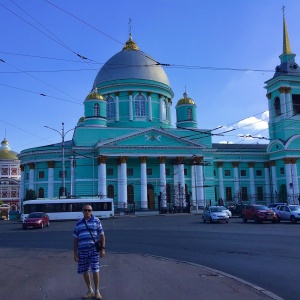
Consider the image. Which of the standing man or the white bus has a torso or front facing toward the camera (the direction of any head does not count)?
the standing man

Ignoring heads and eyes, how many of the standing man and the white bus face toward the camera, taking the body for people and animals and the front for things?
1

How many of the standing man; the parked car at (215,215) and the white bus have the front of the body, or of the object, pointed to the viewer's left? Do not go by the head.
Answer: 1

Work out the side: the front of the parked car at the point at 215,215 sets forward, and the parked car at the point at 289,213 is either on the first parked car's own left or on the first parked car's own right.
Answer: on the first parked car's own left

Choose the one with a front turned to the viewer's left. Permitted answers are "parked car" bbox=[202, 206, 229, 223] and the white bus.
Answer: the white bus

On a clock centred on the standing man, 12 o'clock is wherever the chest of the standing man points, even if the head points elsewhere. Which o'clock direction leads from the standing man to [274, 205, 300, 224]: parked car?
The parked car is roughly at 7 o'clock from the standing man.

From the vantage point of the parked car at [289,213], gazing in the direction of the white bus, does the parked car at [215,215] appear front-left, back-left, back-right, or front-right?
front-left

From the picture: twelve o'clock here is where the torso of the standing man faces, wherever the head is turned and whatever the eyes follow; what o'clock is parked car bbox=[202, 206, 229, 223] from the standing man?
The parked car is roughly at 7 o'clock from the standing man.

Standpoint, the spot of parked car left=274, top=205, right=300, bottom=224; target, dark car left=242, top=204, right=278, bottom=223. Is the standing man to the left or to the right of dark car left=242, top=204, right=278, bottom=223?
left

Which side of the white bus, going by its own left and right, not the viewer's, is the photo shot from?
left
